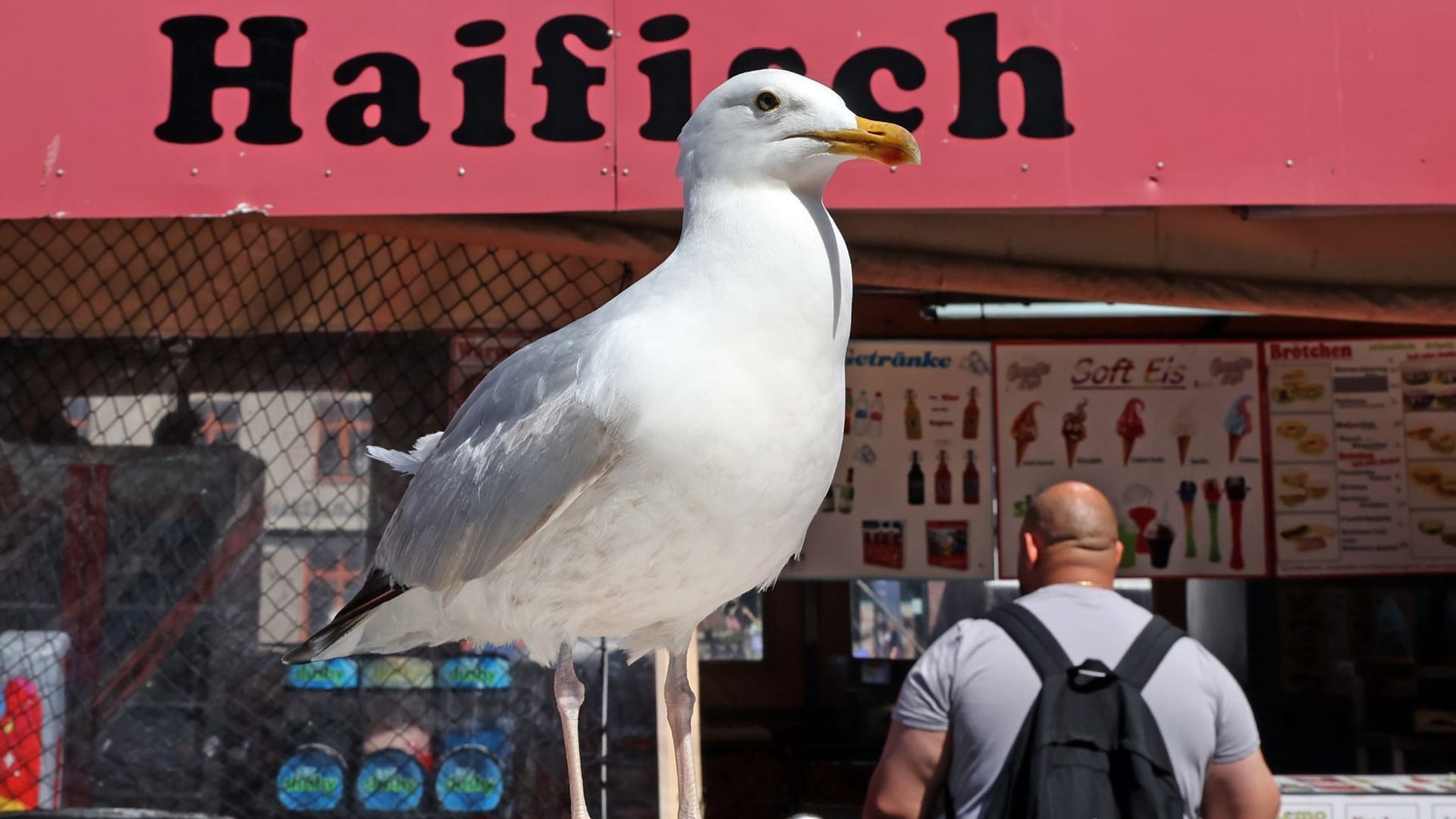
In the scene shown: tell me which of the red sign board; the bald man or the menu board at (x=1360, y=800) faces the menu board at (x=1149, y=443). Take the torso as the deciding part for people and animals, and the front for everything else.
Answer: the bald man

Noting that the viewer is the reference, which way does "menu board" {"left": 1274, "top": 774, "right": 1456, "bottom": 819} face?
facing the viewer

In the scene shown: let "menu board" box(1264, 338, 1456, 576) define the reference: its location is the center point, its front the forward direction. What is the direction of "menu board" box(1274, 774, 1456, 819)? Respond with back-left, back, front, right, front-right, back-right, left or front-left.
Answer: front

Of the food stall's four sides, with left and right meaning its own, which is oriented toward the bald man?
front

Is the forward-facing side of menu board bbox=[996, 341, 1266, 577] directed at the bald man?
yes

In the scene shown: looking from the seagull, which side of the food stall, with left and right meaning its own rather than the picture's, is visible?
front

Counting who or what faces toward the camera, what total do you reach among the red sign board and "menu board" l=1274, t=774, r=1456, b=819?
2

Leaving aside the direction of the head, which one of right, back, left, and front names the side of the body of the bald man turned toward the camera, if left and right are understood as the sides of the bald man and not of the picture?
back

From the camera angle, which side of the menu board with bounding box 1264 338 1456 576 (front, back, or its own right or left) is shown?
front

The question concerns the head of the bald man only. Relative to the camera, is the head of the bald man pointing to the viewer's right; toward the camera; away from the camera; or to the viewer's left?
away from the camera

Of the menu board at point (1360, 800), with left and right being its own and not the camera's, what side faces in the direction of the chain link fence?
right

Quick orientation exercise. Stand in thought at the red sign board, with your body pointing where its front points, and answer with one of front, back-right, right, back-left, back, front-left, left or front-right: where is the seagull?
front

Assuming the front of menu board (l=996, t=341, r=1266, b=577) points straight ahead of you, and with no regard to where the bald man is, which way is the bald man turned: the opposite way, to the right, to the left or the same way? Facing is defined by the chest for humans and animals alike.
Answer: the opposite way
